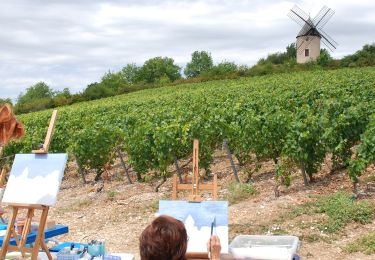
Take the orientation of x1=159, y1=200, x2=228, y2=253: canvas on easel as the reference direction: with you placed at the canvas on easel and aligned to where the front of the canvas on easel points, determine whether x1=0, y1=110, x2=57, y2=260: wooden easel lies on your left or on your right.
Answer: on your right

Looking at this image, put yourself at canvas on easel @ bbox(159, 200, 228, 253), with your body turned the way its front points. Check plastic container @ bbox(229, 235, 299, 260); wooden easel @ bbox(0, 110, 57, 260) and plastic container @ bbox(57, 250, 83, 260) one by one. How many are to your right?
2

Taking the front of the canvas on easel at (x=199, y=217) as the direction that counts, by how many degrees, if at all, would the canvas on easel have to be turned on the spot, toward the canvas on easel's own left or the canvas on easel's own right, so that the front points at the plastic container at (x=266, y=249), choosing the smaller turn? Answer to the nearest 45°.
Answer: approximately 45° to the canvas on easel's own left

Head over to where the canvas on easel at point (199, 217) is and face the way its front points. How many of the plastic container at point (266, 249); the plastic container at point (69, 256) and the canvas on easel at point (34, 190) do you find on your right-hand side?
2

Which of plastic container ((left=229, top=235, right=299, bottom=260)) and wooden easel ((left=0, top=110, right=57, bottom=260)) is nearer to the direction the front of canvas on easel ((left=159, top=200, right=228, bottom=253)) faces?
the plastic container

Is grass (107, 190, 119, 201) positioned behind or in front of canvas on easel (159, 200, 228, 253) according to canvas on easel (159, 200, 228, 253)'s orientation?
behind

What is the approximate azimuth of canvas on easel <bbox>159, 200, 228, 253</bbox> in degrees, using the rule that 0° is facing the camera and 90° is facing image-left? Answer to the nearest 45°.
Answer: approximately 0°

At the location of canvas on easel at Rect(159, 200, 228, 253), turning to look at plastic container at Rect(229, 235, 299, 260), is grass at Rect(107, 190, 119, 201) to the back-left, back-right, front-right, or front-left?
back-left

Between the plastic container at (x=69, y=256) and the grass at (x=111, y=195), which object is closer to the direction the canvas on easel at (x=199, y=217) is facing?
the plastic container

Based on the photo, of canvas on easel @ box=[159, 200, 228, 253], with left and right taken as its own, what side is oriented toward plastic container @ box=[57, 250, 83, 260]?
right
